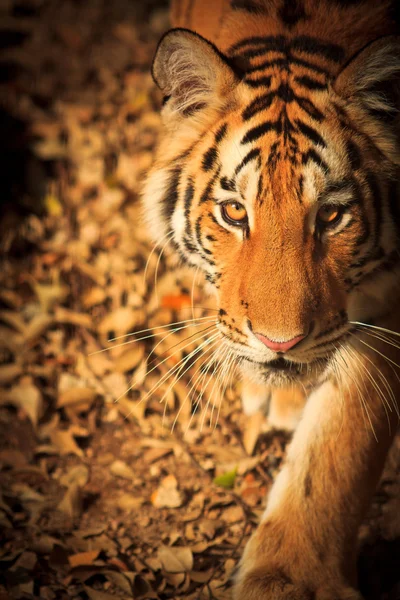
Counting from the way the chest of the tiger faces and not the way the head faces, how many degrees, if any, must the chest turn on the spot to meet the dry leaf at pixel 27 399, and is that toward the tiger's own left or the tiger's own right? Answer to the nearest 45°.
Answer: approximately 135° to the tiger's own right

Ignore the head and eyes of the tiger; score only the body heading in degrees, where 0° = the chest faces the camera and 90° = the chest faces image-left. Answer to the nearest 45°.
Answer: approximately 0°

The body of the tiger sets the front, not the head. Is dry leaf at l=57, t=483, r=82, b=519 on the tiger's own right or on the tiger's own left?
on the tiger's own right

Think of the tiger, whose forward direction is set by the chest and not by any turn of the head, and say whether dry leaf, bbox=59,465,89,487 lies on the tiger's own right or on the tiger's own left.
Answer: on the tiger's own right

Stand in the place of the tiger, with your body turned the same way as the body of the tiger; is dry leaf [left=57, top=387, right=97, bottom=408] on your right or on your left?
on your right
